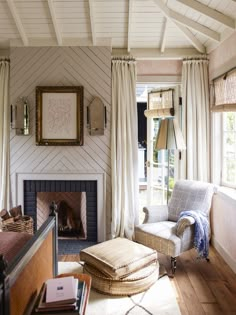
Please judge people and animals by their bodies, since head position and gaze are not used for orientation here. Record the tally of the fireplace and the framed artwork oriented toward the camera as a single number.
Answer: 2

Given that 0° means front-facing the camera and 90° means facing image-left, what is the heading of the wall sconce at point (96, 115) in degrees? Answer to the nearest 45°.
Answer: approximately 0°
